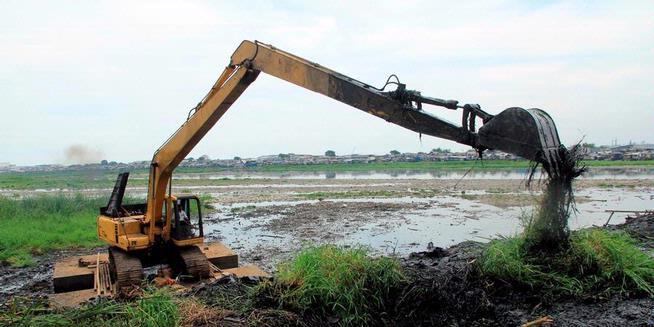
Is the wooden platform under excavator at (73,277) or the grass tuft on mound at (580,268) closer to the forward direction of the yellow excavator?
the grass tuft on mound

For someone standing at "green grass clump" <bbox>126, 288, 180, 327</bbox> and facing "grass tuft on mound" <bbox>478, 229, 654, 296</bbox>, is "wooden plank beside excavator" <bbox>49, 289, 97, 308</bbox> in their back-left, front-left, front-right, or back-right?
back-left

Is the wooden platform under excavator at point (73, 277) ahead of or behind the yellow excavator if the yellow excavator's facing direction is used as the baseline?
behind

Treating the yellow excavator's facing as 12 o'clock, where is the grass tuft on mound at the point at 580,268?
The grass tuft on mound is roughly at 11 o'clock from the yellow excavator.

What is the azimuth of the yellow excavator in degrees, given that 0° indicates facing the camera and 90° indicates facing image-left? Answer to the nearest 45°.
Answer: approximately 315°
